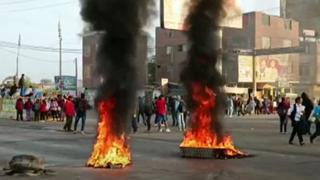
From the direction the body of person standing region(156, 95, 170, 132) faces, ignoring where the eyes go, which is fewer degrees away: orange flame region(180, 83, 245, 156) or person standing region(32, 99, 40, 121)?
the orange flame

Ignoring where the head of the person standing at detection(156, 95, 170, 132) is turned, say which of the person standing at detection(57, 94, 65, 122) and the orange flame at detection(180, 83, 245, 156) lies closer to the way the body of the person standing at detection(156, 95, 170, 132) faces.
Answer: the orange flame

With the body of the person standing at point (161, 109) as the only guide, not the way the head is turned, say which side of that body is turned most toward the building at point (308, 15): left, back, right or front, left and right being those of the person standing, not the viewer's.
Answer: front

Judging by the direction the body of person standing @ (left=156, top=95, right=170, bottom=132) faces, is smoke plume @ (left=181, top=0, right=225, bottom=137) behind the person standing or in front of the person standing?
in front
